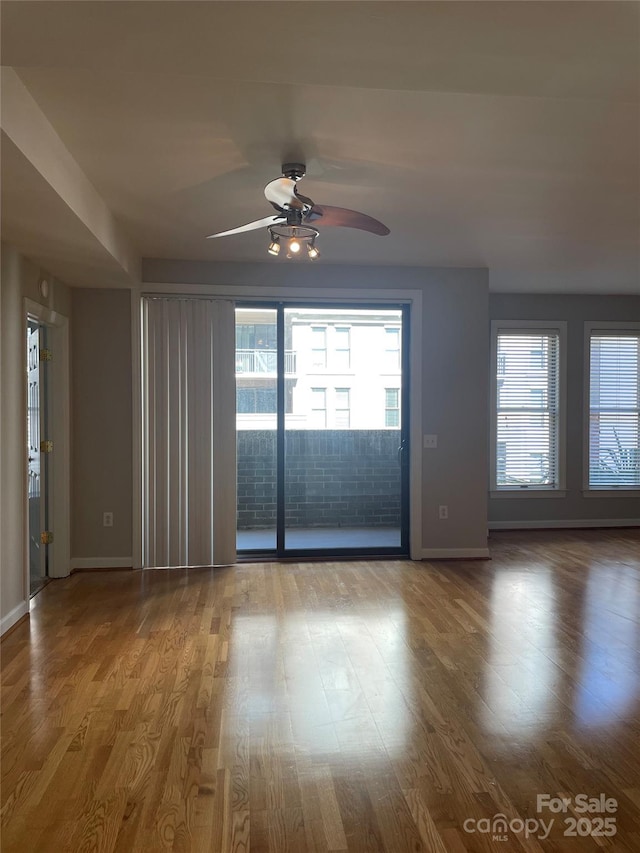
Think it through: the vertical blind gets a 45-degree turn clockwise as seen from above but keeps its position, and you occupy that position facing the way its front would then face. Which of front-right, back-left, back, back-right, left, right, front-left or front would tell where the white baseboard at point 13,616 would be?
front

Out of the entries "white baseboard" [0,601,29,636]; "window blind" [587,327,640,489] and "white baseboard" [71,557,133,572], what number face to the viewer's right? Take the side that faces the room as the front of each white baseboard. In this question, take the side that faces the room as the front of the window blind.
1

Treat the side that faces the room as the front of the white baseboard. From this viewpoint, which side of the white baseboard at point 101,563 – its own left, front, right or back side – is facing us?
front

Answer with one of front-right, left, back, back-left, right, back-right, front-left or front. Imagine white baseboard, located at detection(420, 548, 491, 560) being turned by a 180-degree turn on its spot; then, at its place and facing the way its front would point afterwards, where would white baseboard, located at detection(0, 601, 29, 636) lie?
back-left

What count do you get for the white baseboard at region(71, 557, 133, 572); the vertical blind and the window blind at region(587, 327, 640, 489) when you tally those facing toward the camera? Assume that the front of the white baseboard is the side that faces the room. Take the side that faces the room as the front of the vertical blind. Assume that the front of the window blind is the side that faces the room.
3

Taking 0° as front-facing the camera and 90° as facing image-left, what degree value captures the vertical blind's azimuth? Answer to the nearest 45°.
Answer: approximately 0°

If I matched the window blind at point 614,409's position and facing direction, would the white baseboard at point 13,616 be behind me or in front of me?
in front

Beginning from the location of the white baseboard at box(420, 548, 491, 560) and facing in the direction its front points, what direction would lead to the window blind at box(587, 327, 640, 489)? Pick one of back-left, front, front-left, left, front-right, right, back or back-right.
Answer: back-left

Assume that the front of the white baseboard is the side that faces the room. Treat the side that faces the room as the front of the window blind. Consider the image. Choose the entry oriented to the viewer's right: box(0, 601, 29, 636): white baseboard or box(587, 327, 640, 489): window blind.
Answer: the white baseboard

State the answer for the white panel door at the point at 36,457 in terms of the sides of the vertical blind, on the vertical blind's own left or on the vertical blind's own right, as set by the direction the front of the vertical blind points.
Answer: on the vertical blind's own right

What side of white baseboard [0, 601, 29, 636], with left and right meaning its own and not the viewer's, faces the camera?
right
